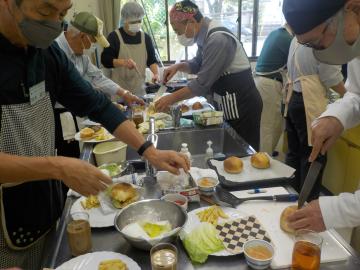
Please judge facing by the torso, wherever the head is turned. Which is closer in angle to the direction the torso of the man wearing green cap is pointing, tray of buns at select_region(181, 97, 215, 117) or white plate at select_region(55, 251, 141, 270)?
the tray of buns

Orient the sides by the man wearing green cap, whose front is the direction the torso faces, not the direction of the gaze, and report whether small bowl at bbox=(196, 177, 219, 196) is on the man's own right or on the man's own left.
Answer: on the man's own right

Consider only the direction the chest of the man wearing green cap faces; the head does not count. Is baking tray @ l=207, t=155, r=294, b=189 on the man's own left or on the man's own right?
on the man's own right

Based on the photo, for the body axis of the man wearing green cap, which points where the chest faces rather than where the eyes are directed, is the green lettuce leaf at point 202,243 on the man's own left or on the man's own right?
on the man's own right

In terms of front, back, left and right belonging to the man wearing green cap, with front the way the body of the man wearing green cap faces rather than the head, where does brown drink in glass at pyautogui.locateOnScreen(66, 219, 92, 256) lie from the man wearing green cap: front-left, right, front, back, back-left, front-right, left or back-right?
right

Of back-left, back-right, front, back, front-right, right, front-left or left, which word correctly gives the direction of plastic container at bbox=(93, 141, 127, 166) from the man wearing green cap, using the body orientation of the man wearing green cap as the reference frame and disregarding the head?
right

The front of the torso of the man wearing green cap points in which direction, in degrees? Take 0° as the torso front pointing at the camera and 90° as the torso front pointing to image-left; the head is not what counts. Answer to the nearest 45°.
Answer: approximately 270°

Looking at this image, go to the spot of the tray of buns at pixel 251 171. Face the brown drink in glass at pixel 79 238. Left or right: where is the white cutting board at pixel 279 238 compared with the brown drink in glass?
left

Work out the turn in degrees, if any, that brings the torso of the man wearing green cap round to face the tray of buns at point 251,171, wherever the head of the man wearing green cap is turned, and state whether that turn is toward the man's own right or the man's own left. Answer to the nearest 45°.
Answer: approximately 45° to the man's own right

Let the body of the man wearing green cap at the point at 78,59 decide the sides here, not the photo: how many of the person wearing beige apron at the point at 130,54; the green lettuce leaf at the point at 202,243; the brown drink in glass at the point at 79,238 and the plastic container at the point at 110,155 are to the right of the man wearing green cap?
3

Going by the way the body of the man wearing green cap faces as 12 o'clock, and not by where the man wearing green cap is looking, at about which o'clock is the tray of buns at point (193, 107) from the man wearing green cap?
The tray of buns is roughly at 12 o'clock from the man wearing green cap.

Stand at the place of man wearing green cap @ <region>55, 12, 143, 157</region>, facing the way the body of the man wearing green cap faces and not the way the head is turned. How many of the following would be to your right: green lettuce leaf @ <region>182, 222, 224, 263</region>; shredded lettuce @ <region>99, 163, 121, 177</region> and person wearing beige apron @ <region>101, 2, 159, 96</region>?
2
